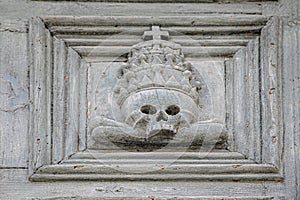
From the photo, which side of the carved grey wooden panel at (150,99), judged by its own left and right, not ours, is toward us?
front
